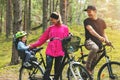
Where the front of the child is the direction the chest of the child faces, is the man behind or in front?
in front

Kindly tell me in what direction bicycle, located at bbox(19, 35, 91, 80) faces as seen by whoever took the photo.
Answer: facing to the right of the viewer

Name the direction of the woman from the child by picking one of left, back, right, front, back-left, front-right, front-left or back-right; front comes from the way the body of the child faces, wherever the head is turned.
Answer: front-right

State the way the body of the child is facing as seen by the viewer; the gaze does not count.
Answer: to the viewer's right

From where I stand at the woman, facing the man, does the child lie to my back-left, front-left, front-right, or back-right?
back-left
